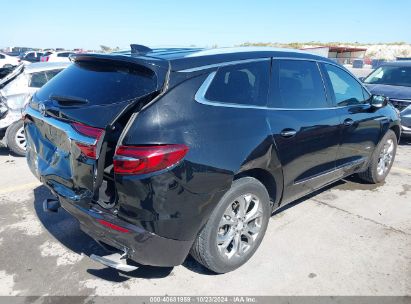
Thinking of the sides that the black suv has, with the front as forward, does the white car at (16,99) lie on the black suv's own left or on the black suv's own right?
on the black suv's own left

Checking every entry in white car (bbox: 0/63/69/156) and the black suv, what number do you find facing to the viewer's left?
0

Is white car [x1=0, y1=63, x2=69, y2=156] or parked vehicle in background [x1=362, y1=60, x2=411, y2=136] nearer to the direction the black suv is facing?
the parked vehicle in background

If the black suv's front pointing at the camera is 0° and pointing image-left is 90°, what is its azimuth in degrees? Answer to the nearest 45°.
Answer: approximately 225°

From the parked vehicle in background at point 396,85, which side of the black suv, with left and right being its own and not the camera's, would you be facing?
front

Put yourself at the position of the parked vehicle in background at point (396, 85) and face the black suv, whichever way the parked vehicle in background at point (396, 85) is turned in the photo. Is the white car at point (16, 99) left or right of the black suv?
right
